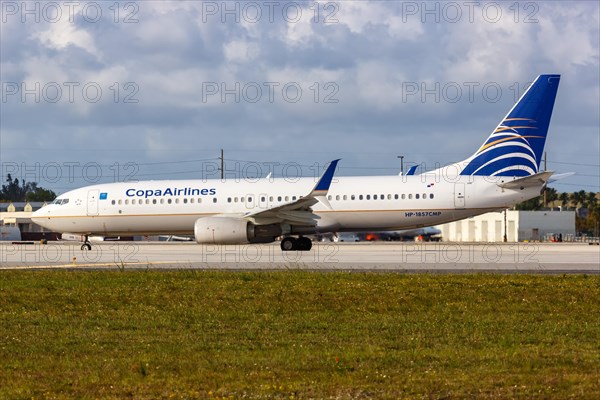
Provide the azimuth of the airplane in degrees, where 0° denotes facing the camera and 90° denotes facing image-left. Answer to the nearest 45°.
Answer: approximately 90°
